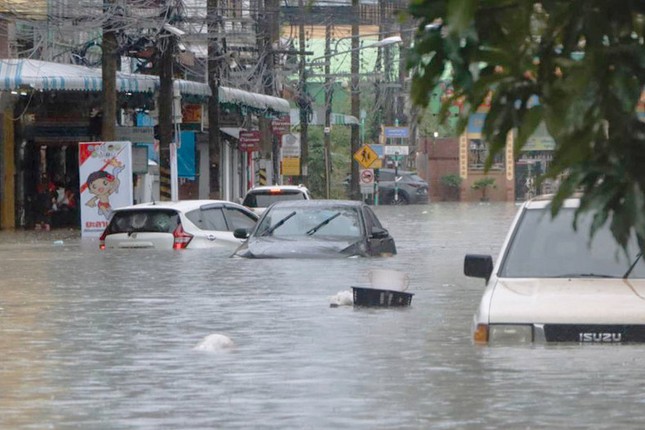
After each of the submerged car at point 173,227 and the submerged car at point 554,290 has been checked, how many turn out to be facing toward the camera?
1

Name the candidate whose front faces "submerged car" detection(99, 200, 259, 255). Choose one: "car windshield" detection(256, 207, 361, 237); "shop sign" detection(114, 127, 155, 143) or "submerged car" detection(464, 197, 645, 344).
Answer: the shop sign

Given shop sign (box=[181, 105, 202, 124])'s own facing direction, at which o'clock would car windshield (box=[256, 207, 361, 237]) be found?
The car windshield is roughly at 12 o'clock from the shop sign.

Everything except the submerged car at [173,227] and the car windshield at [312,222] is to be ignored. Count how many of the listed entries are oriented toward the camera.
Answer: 1

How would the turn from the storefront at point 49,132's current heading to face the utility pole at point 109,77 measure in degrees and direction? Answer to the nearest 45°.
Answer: approximately 45° to its right

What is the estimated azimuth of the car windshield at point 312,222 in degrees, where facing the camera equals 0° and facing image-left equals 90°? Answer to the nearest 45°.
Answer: approximately 0°

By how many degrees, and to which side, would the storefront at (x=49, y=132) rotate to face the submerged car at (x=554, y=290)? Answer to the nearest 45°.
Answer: approximately 45° to its right

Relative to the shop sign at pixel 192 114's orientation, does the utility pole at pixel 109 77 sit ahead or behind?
ahead

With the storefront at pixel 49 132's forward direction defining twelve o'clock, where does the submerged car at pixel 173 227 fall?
The submerged car is roughly at 1 o'clock from the storefront.
